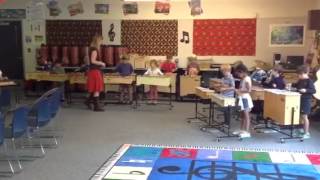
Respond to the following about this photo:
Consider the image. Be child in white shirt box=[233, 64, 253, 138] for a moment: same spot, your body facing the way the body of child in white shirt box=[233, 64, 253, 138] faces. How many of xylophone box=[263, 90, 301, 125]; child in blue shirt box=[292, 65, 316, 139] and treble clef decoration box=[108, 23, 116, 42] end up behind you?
2

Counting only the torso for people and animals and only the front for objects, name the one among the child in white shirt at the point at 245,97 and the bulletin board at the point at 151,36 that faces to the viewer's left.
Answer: the child in white shirt

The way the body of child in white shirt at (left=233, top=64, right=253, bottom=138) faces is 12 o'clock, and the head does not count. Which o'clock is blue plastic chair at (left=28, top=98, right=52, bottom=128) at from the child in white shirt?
The blue plastic chair is roughly at 11 o'clock from the child in white shirt.

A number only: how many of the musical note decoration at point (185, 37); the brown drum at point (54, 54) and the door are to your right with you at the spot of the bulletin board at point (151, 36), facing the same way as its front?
2

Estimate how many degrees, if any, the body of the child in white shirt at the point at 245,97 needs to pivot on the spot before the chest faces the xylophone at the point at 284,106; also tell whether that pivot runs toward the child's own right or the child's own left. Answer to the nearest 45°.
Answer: approximately 180°

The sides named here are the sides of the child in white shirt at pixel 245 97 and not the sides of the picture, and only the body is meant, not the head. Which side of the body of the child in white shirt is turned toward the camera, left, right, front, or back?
left

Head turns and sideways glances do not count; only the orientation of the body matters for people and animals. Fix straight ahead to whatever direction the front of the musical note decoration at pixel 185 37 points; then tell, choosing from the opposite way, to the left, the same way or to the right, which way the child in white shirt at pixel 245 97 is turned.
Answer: to the right

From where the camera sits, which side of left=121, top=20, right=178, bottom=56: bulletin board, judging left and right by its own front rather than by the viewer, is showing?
front
